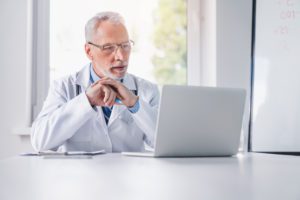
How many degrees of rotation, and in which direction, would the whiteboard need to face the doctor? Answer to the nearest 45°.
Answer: approximately 45° to its right

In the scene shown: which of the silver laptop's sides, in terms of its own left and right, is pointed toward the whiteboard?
right

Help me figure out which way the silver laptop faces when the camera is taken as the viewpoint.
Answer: facing away from the viewer and to the left of the viewer

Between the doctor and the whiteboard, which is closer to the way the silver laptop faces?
the doctor
